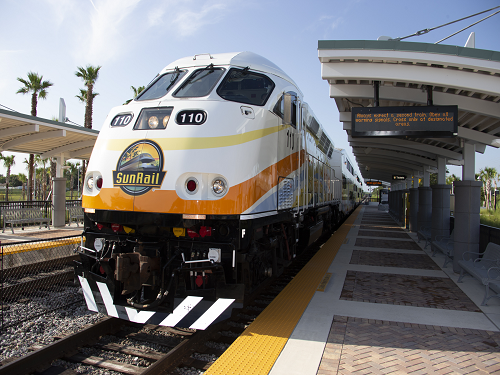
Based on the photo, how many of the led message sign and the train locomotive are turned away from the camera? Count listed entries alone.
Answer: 0

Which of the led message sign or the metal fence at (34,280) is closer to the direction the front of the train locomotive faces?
the metal fence

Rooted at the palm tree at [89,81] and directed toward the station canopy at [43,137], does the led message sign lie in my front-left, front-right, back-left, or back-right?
front-left

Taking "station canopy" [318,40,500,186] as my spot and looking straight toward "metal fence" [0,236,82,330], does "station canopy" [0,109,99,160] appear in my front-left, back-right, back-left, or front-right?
front-right

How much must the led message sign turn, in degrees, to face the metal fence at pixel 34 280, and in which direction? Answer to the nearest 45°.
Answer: approximately 45° to its right

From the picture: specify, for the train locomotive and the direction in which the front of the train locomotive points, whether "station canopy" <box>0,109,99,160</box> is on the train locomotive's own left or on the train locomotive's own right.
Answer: on the train locomotive's own right

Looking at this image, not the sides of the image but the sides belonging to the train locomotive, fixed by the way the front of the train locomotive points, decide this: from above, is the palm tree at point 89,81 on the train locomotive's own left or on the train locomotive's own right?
on the train locomotive's own right

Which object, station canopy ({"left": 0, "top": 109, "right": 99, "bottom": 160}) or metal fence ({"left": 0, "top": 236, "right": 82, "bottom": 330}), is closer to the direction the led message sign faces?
the metal fence

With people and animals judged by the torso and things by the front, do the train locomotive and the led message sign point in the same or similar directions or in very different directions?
same or similar directions

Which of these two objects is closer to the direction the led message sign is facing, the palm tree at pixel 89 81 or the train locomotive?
the train locomotive

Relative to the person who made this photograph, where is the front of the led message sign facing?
facing the viewer

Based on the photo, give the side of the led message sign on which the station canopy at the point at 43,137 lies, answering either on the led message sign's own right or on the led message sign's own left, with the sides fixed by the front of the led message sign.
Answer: on the led message sign's own right

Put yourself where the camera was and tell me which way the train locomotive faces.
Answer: facing the viewer and to the left of the viewer
